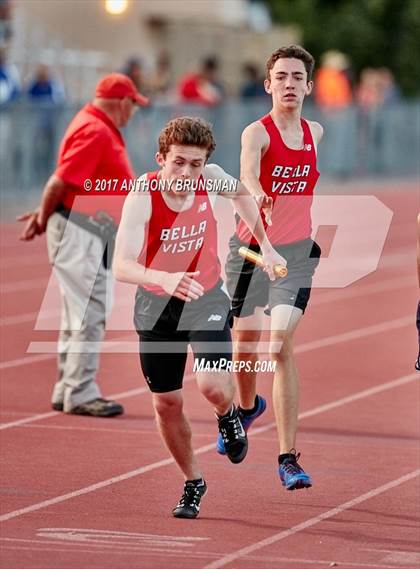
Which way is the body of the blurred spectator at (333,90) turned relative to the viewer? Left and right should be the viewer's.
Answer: facing the viewer

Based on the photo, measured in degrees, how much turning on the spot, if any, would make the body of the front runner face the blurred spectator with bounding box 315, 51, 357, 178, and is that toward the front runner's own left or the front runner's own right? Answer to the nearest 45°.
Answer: approximately 180°

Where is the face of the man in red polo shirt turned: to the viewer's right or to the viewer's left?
to the viewer's right

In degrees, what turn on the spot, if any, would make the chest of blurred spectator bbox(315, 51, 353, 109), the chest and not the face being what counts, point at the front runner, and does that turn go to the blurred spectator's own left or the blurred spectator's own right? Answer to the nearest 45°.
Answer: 0° — they already face them

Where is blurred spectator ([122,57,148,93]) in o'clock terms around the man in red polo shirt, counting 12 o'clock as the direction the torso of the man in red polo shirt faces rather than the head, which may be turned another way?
The blurred spectator is roughly at 9 o'clock from the man in red polo shirt.

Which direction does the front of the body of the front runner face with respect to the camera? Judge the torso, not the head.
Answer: toward the camera

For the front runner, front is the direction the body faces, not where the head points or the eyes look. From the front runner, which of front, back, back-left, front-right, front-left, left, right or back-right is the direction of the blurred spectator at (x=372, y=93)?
back

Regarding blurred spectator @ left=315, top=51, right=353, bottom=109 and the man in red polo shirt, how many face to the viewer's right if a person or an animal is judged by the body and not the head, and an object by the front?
1

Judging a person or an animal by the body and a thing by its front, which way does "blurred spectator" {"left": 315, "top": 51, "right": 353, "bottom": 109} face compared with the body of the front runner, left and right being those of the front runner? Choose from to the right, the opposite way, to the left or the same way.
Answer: the same way

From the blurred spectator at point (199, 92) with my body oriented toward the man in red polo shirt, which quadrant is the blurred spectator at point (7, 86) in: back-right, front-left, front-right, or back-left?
front-right

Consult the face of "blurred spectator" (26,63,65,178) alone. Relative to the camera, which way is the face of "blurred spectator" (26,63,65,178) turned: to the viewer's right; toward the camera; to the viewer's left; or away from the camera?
toward the camera

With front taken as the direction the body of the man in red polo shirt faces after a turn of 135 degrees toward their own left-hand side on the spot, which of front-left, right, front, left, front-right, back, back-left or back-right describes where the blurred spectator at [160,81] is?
front-right

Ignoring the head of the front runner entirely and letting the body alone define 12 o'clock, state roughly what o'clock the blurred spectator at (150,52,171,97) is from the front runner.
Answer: The blurred spectator is roughly at 6 o'clock from the front runner.
